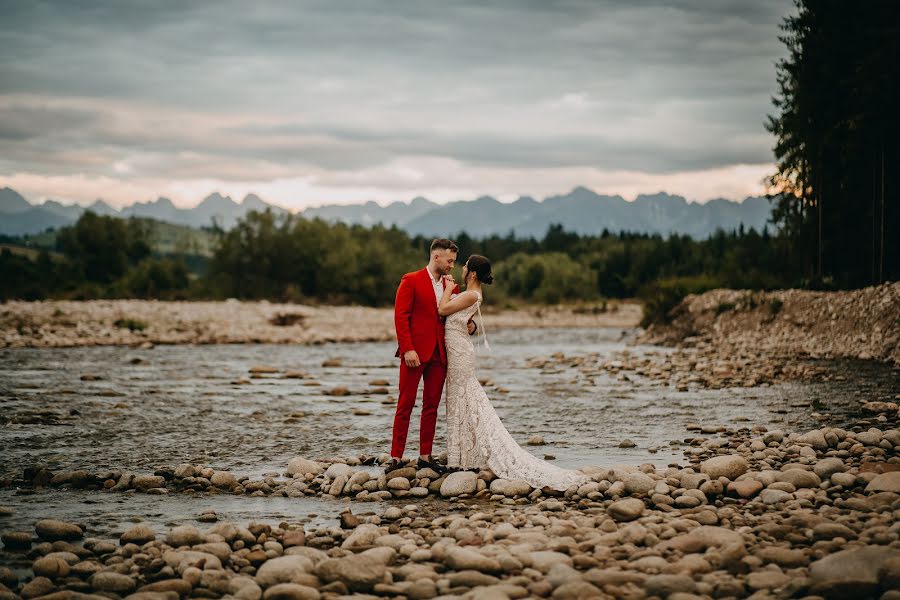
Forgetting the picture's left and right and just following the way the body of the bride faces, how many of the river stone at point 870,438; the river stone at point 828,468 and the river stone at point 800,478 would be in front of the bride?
0

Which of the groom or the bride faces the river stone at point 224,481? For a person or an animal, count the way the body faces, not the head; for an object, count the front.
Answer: the bride

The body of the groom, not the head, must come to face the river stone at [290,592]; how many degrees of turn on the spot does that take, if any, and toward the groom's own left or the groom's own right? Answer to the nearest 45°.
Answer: approximately 45° to the groom's own right

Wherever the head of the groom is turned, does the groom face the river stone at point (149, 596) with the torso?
no

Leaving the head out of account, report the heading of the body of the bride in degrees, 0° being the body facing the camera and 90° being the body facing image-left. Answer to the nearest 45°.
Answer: approximately 90°

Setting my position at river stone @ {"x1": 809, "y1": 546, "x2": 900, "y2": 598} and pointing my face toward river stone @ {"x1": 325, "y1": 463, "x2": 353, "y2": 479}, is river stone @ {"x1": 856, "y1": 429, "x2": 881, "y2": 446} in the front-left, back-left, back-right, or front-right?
front-right

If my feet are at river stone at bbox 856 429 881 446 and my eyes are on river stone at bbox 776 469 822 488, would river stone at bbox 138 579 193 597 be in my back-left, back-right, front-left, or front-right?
front-right

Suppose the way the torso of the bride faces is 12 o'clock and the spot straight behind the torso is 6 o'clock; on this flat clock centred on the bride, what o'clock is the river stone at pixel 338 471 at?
The river stone is roughly at 12 o'clock from the bride.

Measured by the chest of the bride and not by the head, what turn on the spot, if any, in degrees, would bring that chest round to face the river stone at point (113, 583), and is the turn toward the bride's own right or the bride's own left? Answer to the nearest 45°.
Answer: approximately 45° to the bride's own left

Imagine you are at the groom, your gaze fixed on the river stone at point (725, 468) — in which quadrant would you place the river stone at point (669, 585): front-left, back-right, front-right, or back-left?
front-right

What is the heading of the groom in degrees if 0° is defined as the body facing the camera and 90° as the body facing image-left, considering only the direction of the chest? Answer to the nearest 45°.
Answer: approximately 315°

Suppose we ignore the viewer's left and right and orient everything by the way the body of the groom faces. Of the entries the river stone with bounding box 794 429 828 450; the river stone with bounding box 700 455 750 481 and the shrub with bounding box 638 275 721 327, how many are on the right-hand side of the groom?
0

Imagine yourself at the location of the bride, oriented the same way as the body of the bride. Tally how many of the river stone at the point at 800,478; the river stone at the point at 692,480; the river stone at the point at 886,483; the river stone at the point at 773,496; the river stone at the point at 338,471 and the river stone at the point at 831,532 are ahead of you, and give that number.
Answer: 1

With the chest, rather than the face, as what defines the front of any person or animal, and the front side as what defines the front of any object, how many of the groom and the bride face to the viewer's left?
1

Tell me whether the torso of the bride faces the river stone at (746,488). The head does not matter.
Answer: no

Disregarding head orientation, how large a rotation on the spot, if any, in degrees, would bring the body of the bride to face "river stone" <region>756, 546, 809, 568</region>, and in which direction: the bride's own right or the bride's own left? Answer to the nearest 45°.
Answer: approximately 135° to the bride's own left

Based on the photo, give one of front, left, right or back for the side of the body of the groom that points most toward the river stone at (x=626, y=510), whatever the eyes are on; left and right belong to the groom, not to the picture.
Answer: front

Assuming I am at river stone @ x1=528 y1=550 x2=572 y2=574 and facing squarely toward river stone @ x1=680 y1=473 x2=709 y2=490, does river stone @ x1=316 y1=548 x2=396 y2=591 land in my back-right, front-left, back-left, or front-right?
back-left
